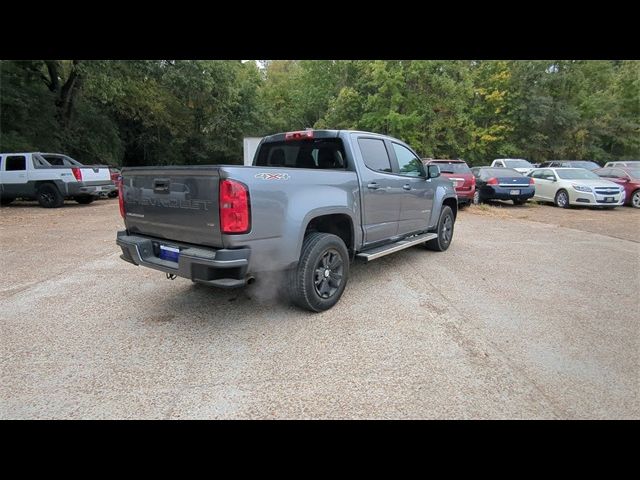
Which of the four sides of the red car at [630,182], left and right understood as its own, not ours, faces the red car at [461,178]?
right

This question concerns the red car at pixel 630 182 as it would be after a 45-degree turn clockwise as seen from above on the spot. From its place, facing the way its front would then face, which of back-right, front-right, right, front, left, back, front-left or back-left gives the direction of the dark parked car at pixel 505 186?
front-right

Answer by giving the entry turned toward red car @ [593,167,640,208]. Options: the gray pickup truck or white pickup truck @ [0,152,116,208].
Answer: the gray pickup truck

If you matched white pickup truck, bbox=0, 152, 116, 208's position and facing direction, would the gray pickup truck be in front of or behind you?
behind

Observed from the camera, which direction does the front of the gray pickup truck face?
facing away from the viewer and to the right of the viewer

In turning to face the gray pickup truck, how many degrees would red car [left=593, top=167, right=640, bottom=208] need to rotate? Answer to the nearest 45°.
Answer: approximately 45° to its right

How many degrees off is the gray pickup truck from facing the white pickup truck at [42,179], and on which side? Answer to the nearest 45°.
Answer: approximately 90° to its left

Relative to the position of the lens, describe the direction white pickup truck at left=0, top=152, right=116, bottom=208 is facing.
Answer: facing away from the viewer and to the left of the viewer

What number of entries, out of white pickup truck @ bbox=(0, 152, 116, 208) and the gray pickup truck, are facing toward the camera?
0

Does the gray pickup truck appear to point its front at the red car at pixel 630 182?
yes

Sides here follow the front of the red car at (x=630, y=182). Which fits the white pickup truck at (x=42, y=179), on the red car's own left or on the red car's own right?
on the red car's own right

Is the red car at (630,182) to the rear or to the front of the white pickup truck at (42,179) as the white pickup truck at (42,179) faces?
to the rear

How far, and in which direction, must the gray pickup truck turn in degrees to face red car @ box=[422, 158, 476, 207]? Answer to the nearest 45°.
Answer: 0° — it already faces it

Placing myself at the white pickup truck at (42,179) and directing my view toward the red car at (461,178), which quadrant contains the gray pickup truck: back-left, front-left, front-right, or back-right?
front-right

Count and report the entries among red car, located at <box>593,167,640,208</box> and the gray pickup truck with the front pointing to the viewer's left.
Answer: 0

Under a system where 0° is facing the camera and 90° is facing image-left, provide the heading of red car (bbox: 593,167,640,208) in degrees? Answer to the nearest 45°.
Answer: approximately 315°
